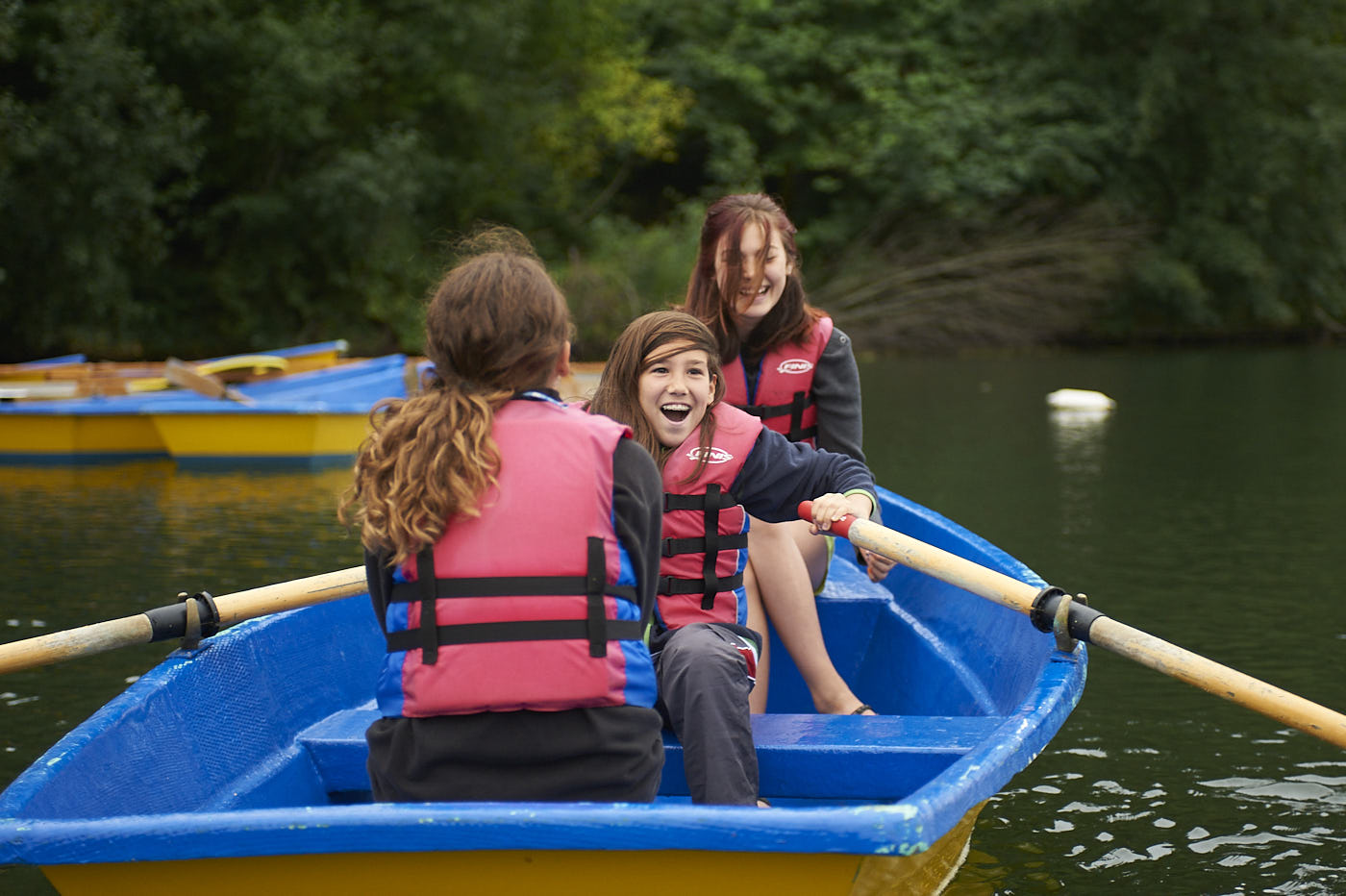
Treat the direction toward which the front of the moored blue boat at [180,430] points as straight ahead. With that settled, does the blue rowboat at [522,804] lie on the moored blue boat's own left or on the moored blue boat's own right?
on the moored blue boat's own right

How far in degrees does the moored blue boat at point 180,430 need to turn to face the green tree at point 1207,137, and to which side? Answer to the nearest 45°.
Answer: approximately 45° to its left

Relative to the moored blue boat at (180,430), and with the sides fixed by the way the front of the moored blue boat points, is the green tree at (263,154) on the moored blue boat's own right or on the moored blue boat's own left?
on the moored blue boat's own left

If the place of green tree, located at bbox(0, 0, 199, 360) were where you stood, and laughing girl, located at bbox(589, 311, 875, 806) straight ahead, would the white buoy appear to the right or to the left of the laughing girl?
left

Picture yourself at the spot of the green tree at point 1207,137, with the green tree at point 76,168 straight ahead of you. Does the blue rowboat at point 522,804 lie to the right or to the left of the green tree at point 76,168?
left

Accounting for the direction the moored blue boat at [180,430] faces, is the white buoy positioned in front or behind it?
in front

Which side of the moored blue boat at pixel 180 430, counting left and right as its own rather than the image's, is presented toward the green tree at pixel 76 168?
left

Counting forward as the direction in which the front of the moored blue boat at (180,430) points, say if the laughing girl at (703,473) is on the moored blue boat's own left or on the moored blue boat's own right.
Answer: on the moored blue boat's own right
